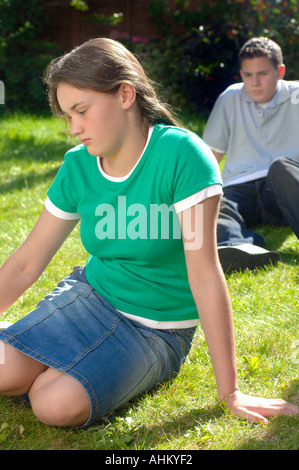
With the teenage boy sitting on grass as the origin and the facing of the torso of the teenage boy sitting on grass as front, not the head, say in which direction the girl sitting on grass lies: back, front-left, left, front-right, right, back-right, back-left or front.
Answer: front

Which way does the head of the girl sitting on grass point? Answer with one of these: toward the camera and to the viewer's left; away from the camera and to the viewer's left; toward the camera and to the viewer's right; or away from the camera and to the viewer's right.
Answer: toward the camera and to the viewer's left

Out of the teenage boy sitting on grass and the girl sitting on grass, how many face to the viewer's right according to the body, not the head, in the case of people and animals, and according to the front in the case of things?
0

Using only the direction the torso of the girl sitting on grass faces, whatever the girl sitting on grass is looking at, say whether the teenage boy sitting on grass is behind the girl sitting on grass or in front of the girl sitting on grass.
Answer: behind

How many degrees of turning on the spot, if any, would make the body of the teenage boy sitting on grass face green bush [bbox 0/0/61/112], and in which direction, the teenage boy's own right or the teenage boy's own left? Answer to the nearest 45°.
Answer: approximately 135° to the teenage boy's own right

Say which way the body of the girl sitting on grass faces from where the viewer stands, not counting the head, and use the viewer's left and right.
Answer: facing the viewer and to the left of the viewer
